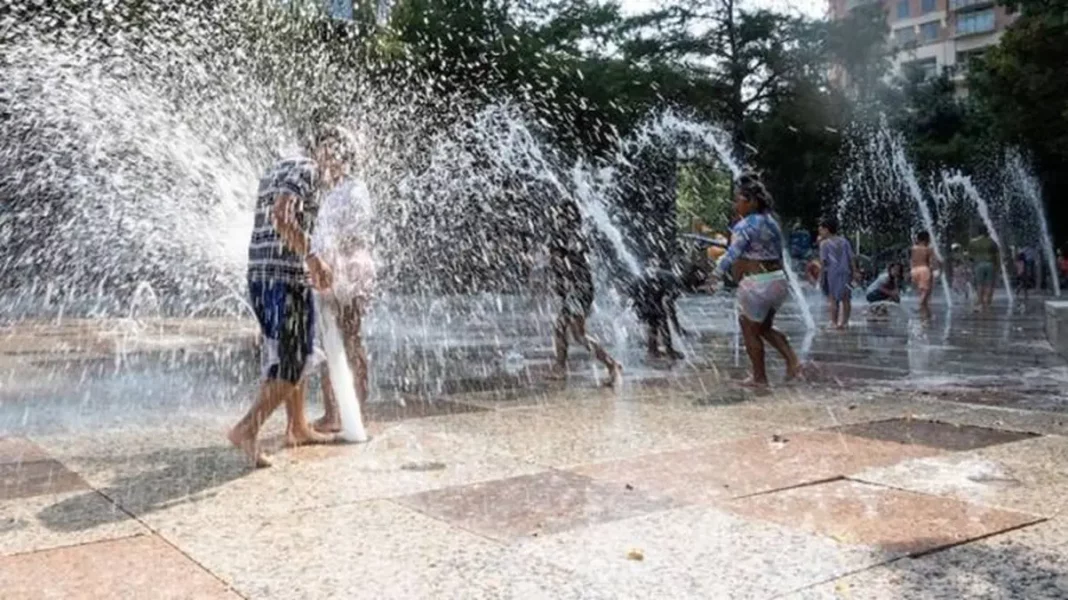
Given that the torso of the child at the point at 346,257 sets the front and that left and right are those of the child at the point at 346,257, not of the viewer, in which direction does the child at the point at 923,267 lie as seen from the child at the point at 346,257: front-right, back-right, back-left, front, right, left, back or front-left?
back-right

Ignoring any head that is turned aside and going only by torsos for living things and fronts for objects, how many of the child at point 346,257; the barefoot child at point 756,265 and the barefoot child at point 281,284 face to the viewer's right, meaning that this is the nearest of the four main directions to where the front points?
1

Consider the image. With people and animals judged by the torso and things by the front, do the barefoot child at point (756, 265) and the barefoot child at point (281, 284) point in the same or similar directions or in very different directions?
very different directions

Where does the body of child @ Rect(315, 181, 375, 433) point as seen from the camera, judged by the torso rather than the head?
to the viewer's left

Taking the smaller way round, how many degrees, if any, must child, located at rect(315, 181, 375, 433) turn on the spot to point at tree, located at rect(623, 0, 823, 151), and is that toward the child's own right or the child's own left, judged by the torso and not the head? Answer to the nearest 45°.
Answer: approximately 135° to the child's own right

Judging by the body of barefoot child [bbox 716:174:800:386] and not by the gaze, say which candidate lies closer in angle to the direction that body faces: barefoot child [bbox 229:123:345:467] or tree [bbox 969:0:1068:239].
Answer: the barefoot child

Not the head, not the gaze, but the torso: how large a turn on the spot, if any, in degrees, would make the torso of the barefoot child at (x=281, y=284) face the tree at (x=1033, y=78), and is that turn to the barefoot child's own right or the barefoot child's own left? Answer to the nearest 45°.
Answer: approximately 45° to the barefoot child's own left

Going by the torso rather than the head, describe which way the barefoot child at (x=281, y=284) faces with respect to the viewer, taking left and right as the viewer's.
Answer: facing to the right of the viewer

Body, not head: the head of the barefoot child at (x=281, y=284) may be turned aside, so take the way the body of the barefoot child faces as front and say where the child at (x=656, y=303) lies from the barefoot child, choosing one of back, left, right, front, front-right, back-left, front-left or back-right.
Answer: front-left

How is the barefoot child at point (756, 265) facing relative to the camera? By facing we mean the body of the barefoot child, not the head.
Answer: to the viewer's left

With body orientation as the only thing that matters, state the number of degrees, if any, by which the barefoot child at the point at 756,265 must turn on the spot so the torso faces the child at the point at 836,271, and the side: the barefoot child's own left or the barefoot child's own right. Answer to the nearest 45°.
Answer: approximately 90° to the barefoot child's own right

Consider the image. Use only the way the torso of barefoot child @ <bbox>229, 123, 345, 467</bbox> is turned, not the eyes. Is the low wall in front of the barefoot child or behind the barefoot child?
in front
